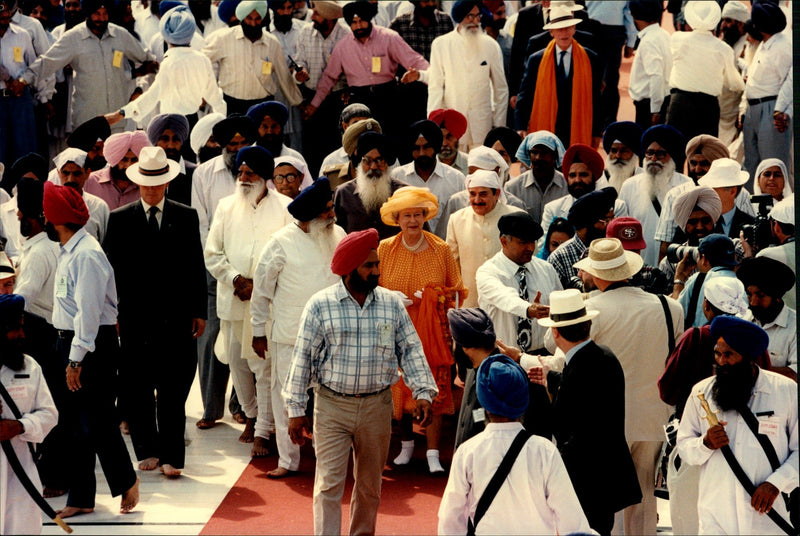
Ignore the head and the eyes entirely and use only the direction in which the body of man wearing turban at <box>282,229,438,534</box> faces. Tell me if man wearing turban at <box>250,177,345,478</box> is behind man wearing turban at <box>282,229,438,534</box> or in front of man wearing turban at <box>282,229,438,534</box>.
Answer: behind

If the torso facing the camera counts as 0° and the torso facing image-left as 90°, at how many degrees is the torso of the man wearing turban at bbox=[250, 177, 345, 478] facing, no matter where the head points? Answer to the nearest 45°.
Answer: approximately 315°

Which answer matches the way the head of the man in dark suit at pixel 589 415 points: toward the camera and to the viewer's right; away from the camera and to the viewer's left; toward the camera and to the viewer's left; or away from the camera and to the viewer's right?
away from the camera and to the viewer's left

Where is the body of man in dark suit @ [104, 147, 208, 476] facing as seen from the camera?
toward the camera

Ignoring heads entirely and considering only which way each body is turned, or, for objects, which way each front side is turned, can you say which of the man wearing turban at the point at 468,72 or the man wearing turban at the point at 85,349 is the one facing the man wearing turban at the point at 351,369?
the man wearing turban at the point at 468,72

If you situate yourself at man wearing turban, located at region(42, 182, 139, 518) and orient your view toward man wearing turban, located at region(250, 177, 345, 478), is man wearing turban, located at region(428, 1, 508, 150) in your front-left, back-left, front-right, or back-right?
front-left

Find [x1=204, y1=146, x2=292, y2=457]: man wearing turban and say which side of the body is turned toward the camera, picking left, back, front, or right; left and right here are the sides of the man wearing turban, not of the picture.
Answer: front

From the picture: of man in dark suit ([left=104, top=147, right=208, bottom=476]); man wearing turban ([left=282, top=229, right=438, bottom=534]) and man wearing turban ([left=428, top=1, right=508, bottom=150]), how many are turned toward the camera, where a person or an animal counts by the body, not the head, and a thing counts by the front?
3

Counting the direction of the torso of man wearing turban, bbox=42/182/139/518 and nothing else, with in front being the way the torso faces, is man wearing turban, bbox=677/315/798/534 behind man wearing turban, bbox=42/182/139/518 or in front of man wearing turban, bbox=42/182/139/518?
behind

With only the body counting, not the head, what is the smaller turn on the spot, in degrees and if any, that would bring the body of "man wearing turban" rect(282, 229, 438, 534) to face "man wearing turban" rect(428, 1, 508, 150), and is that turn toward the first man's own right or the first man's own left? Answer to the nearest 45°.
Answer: approximately 180°

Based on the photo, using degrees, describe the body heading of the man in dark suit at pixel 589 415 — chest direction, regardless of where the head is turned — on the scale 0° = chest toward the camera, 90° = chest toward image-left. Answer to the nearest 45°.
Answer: approximately 135°

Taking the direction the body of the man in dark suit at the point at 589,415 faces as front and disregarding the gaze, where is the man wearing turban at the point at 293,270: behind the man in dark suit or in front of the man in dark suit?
in front
